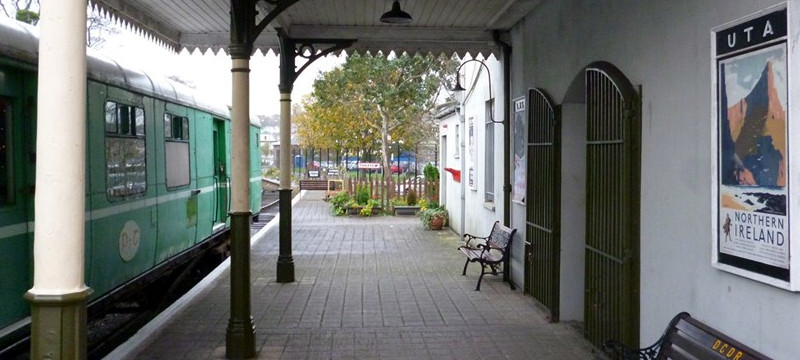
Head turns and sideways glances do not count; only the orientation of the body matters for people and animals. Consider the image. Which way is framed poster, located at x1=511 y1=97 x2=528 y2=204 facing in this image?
to the viewer's left

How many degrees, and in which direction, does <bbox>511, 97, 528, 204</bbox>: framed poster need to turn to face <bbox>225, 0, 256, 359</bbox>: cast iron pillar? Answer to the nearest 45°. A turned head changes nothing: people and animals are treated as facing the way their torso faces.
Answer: approximately 45° to its left

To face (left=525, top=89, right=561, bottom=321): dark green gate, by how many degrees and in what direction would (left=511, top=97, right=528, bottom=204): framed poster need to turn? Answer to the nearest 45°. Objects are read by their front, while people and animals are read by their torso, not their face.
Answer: approximately 90° to its left

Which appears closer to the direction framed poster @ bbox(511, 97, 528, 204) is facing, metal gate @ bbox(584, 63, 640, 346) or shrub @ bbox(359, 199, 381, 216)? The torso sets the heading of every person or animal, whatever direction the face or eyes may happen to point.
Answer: the shrub

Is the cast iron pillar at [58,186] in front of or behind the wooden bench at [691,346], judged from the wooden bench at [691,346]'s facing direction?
in front

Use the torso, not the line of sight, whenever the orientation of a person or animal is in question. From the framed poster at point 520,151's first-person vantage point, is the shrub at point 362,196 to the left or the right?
on its right

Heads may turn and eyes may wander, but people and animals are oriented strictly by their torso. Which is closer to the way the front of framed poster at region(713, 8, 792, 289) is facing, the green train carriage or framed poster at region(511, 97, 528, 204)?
the green train carriage

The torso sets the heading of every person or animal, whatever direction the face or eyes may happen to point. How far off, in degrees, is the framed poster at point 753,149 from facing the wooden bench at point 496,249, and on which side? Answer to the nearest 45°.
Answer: approximately 90° to its right

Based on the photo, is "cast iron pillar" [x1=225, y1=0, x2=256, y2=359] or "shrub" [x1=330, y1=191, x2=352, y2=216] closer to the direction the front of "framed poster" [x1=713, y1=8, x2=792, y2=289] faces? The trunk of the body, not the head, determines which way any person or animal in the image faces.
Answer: the cast iron pillar

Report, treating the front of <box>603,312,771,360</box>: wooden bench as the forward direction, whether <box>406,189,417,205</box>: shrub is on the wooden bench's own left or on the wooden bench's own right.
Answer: on the wooden bench's own right

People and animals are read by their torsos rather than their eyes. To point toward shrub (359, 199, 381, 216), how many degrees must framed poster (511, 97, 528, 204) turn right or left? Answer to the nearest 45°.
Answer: approximately 90° to its right

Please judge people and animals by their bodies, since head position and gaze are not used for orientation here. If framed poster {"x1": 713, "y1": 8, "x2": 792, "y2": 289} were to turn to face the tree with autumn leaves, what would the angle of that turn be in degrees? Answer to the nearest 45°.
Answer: approximately 90° to its right

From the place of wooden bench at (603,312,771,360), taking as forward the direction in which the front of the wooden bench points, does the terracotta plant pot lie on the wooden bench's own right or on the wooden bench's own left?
on the wooden bench's own right

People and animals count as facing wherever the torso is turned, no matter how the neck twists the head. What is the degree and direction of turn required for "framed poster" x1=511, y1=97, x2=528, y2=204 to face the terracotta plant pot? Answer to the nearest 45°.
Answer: approximately 90° to its right
